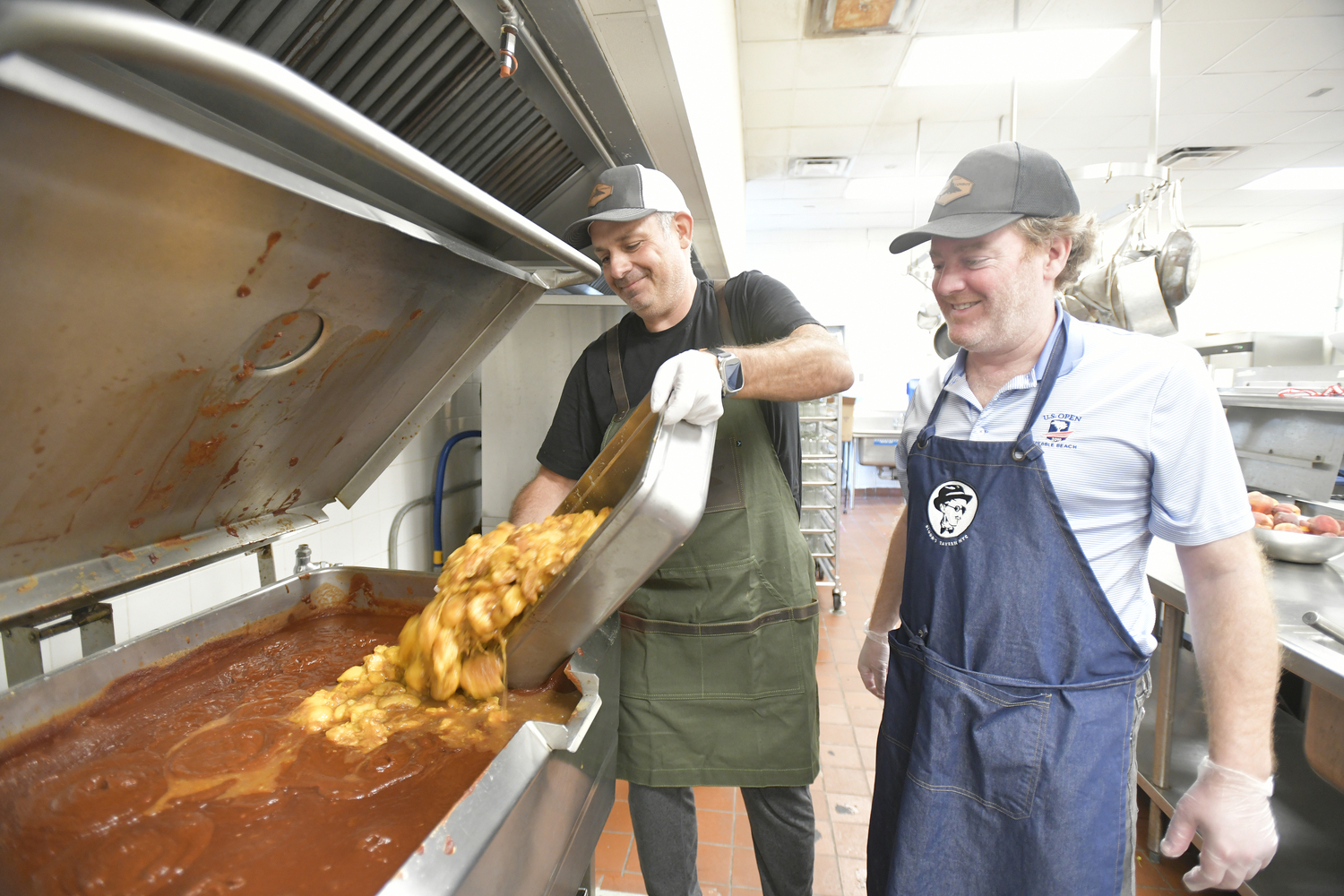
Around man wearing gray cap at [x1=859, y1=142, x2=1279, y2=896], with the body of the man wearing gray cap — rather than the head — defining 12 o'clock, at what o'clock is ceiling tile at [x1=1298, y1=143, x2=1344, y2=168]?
The ceiling tile is roughly at 5 o'clock from the man wearing gray cap.

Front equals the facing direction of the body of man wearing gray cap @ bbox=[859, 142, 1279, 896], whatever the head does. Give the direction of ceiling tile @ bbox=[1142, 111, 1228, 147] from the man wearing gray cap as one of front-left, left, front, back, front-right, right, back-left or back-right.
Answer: back-right

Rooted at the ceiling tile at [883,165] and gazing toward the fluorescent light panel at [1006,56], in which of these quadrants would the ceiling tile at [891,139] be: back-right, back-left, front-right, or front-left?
front-right

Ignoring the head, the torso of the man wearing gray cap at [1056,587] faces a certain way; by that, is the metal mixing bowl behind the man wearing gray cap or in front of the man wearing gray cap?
behind

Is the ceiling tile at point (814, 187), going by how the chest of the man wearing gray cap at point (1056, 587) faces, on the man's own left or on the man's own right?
on the man's own right

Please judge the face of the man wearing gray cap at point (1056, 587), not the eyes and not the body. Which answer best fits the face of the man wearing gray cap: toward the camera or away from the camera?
toward the camera

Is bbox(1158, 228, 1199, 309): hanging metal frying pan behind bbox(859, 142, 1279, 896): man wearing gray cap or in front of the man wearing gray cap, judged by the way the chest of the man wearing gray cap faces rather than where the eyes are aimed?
behind

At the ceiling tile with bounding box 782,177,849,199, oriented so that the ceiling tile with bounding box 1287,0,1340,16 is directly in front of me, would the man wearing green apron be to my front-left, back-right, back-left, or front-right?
front-right

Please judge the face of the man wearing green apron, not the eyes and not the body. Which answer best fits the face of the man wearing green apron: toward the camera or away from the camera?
toward the camera

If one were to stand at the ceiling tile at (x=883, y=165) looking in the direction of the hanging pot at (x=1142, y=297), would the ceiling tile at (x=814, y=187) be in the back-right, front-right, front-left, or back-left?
back-right

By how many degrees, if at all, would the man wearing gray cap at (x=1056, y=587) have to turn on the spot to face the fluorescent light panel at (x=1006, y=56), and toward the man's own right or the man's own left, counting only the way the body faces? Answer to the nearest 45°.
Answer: approximately 135° to the man's own right

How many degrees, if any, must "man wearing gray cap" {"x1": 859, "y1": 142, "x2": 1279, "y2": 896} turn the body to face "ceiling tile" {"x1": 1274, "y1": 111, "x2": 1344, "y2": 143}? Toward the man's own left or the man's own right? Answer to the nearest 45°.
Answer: approximately 135° to the man's own right
